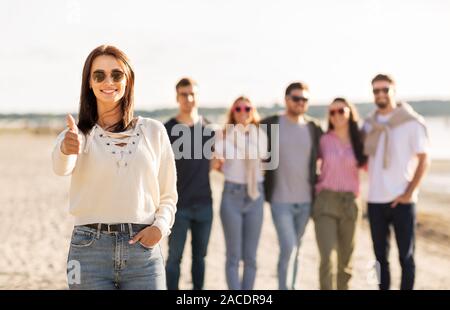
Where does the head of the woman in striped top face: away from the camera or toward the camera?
toward the camera

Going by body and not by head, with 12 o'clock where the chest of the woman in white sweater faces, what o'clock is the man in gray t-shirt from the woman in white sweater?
The man in gray t-shirt is roughly at 7 o'clock from the woman in white sweater.

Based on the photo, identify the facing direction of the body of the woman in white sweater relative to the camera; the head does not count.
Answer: toward the camera

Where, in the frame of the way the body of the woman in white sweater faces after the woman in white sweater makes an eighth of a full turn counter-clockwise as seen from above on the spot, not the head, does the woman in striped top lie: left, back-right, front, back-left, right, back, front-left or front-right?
left

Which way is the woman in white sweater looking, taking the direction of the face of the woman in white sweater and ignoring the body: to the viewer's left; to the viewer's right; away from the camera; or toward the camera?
toward the camera

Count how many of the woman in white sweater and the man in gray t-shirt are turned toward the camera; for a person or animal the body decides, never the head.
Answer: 2

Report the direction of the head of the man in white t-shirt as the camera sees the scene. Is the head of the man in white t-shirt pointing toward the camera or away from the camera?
toward the camera

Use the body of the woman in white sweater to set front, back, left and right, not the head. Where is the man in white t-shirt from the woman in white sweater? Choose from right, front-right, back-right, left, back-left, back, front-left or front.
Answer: back-left

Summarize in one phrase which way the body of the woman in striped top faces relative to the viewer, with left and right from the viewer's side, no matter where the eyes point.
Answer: facing the viewer

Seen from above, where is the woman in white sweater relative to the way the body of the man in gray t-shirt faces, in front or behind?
in front
